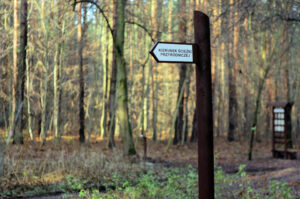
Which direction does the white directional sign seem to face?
toward the camera

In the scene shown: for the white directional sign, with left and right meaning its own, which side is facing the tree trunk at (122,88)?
back
